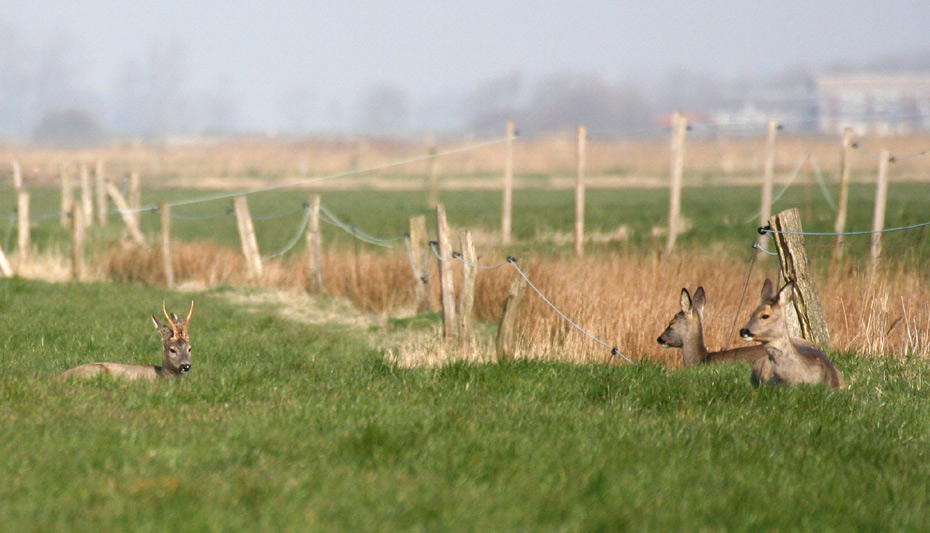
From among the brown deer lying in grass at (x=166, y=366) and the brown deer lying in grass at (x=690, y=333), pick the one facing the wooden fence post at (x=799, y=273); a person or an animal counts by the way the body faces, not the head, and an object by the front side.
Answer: the brown deer lying in grass at (x=166, y=366)

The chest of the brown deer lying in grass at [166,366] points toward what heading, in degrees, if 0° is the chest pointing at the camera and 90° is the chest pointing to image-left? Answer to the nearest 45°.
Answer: approximately 270°

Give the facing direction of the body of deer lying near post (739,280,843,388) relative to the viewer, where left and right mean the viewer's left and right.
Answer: facing the viewer and to the left of the viewer

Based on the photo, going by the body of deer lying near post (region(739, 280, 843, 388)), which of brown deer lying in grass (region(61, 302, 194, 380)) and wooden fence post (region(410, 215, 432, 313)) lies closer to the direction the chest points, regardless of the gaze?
the brown deer lying in grass

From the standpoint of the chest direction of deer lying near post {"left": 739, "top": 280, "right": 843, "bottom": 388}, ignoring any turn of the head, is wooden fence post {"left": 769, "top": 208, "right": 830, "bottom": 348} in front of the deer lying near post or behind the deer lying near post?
behind

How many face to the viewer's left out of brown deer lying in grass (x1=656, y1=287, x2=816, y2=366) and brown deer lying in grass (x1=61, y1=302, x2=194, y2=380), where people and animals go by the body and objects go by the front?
1

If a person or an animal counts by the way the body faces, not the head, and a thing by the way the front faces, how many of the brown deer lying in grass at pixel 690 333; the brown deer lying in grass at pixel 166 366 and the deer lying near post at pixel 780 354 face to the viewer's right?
1

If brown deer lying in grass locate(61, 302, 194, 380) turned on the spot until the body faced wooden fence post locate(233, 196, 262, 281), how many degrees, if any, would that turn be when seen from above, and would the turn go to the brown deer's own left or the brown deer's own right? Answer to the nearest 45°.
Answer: approximately 90° to the brown deer's own left

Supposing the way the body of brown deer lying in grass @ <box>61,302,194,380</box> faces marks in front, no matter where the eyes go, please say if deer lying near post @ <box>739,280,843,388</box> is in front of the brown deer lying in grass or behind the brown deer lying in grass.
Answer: in front

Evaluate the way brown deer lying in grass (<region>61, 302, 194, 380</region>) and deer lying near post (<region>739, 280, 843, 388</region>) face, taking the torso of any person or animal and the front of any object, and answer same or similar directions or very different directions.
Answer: very different directions

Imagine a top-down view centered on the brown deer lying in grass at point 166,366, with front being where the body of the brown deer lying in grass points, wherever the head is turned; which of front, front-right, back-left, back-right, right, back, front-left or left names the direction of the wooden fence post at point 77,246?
left

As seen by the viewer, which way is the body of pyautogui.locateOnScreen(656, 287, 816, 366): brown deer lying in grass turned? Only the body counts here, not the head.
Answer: to the viewer's left

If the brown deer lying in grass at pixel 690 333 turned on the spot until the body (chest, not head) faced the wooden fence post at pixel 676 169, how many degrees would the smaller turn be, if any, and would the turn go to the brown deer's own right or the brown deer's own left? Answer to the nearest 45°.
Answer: approximately 90° to the brown deer's own right
